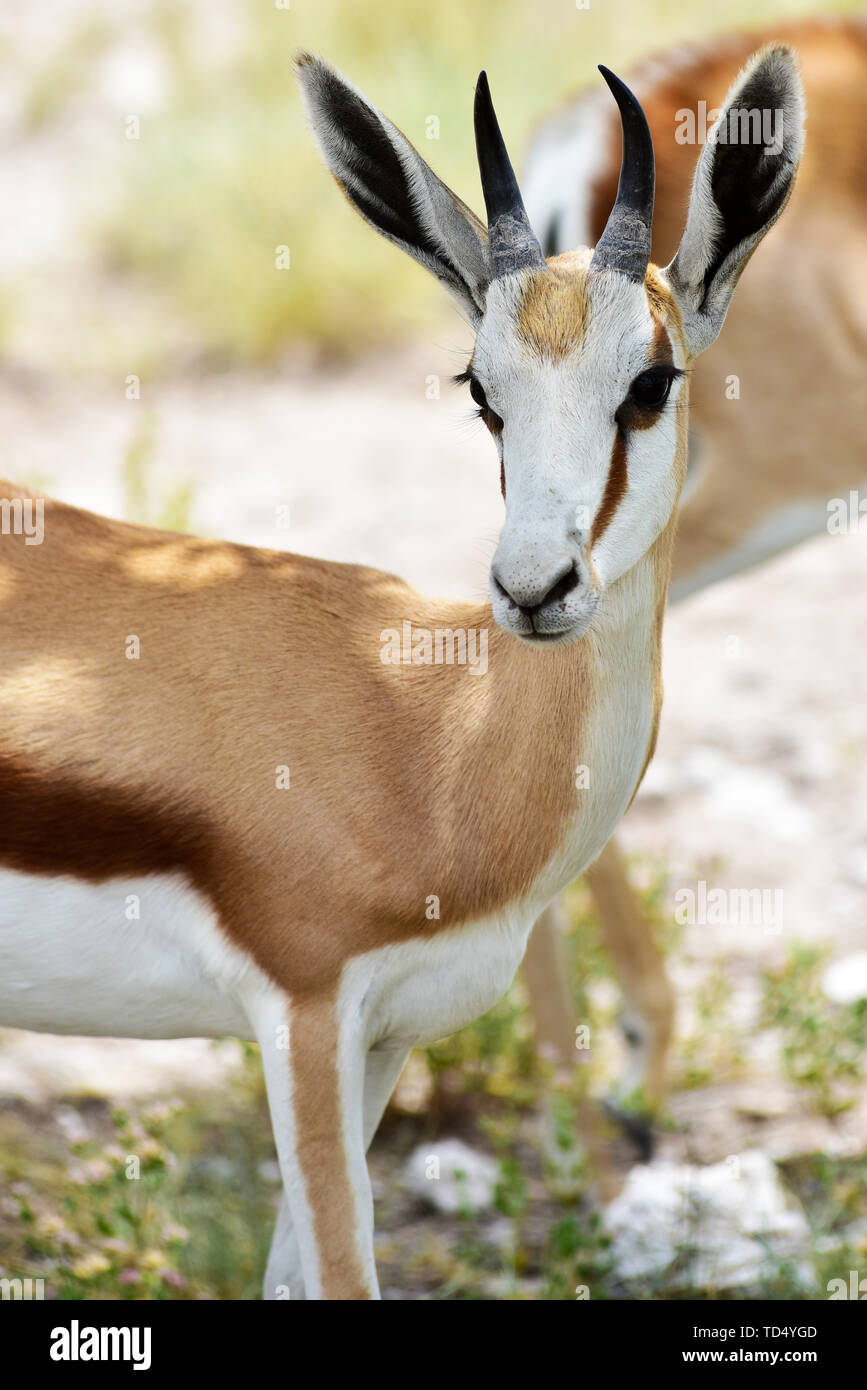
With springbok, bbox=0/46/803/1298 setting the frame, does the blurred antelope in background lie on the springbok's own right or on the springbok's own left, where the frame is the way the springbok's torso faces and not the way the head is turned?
on the springbok's own left

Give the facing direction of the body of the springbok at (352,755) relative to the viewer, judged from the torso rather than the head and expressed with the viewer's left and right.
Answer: facing to the right of the viewer

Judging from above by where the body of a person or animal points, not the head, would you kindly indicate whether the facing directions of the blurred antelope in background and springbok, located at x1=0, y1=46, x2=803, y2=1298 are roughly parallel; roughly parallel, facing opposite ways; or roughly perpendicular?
roughly parallel

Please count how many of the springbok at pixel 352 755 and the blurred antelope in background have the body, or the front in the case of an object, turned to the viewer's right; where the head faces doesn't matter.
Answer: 2

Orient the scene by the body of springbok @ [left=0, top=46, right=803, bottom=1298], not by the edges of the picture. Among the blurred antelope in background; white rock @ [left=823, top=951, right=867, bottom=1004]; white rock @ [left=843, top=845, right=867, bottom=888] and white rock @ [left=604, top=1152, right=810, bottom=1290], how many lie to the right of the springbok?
0

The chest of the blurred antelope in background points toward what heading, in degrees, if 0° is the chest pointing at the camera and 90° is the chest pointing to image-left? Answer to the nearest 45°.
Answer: approximately 270°
